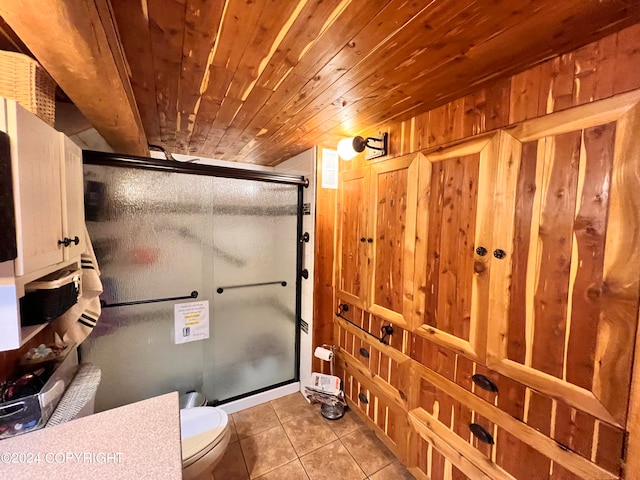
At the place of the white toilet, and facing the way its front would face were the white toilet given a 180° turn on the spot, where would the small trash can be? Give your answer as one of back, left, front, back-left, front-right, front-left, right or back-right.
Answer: right
